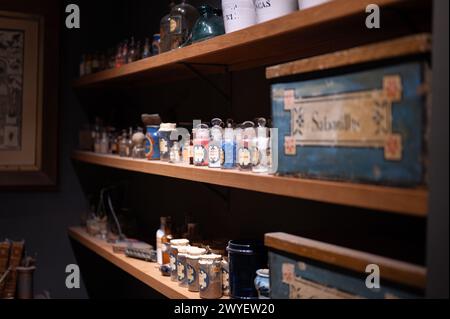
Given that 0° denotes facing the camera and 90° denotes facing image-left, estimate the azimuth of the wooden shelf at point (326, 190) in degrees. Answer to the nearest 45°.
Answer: approximately 45°

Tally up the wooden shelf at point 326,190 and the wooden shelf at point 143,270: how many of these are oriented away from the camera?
0

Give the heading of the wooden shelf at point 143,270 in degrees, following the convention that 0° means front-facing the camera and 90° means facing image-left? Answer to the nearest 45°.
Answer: approximately 45°

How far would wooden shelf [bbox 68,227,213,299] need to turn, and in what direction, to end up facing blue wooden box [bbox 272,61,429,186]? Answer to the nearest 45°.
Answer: approximately 45° to its left
